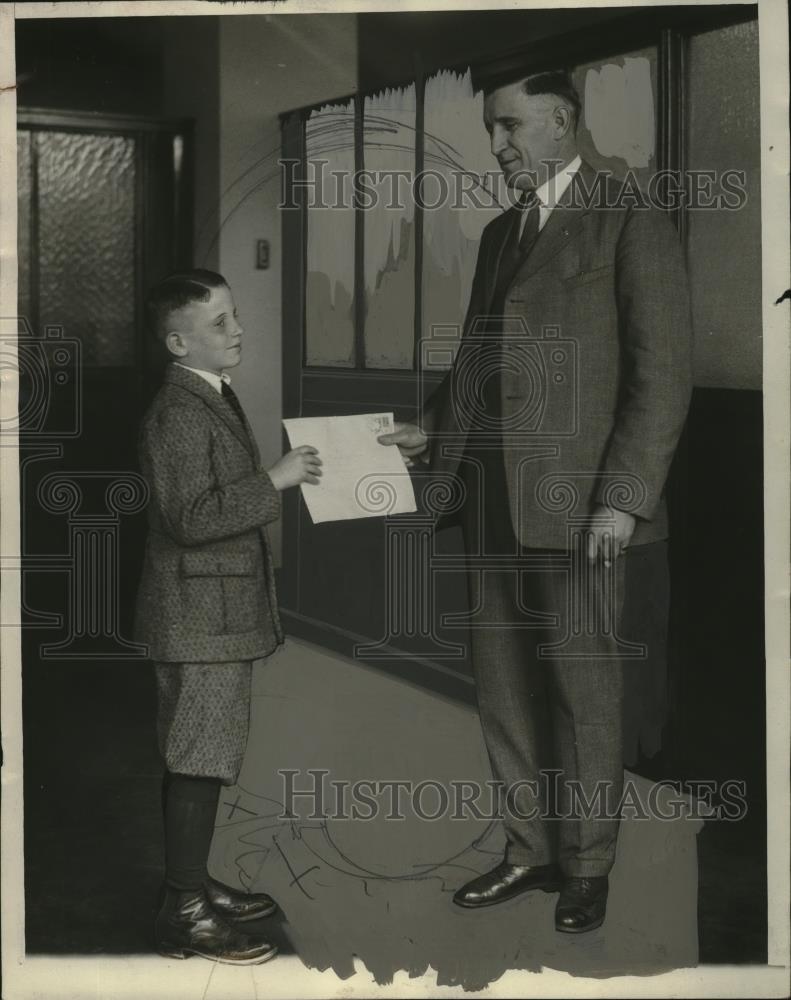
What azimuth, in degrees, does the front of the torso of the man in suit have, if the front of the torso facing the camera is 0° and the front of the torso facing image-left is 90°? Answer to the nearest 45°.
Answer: approximately 45°

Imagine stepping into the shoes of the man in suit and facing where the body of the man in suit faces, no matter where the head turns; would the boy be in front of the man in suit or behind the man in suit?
in front

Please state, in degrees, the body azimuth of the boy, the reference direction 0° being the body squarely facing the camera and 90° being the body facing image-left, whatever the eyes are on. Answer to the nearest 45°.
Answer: approximately 270°

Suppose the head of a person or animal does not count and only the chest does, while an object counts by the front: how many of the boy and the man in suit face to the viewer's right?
1

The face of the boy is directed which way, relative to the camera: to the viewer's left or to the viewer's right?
to the viewer's right

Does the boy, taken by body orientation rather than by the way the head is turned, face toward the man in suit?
yes
